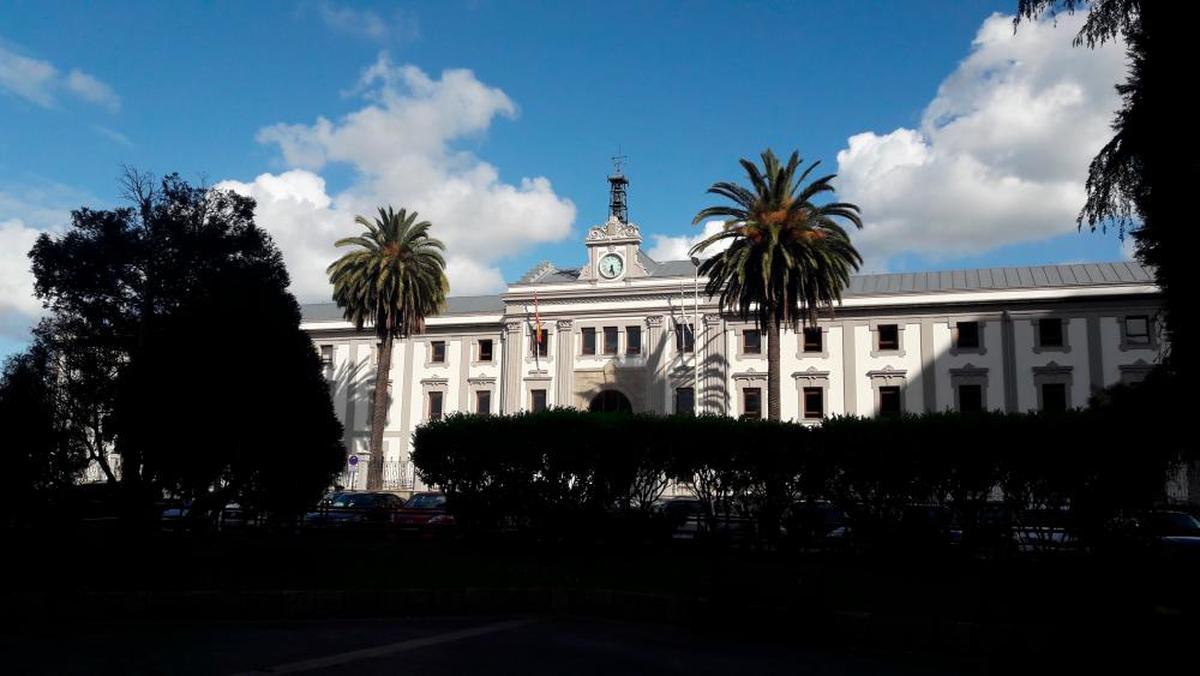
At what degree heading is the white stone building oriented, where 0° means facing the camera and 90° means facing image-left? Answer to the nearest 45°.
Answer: approximately 0°

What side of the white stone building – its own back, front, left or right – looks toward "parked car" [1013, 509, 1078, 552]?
front

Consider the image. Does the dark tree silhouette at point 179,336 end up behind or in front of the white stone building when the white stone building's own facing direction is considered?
in front

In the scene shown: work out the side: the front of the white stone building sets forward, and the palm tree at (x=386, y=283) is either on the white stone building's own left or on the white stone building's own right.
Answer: on the white stone building's own right

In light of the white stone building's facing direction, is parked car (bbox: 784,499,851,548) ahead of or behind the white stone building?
ahead

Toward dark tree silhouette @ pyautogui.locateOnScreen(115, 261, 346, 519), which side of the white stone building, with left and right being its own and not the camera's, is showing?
front

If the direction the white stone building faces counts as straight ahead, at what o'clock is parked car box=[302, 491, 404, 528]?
The parked car is roughly at 1 o'clock from the white stone building.

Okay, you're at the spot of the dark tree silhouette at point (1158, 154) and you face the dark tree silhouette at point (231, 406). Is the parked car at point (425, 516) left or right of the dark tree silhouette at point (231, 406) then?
right

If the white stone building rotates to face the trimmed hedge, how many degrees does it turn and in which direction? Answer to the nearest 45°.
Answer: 0° — it already faces it

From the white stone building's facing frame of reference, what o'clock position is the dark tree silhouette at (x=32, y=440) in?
The dark tree silhouette is roughly at 1 o'clock from the white stone building.
